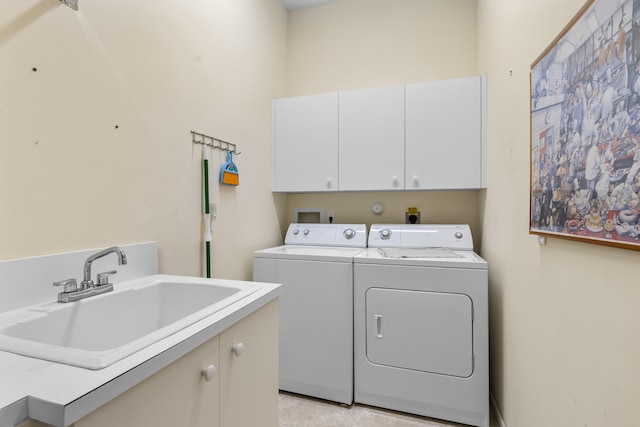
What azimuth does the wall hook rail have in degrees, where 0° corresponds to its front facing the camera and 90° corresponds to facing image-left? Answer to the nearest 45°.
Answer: approximately 315°

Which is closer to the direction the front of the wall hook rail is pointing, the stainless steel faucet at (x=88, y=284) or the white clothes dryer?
the white clothes dryer

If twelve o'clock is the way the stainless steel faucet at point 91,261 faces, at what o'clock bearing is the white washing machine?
The white washing machine is roughly at 10 o'clock from the stainless steel faucet.

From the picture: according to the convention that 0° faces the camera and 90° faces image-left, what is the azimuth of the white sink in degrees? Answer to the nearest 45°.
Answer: approximately 315°

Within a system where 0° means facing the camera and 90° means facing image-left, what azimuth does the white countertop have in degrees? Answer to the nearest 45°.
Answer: approximately 315°

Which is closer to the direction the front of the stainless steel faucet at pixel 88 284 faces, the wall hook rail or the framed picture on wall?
the framed picture on wall

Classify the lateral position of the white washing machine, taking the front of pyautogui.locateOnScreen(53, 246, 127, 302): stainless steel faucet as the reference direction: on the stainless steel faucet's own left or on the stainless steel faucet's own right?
on the stainless steel faucet's own left

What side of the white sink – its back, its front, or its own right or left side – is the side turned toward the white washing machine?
left

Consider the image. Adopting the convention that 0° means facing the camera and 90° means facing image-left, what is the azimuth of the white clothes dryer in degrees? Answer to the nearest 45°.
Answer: approximately 0°

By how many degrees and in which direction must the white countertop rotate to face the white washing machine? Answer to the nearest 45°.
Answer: approximately 90° to its left

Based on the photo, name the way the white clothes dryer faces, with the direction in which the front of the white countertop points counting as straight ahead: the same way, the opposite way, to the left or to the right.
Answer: to the right

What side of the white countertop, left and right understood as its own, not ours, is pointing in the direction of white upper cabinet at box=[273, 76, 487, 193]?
left

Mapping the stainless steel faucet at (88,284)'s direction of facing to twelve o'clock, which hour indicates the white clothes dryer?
The white clothes dryer is roughly at 11 o'clock from the stainless steel faucet.

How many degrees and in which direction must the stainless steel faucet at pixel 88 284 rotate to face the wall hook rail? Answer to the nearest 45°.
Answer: approximately 90° to its left
